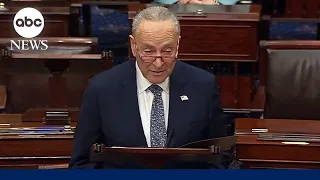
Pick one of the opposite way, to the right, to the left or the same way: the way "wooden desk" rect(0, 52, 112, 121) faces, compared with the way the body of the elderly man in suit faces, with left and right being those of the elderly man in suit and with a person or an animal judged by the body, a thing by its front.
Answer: the same way

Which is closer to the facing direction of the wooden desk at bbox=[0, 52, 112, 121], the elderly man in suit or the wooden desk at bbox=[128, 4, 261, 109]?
the elderly man in suit

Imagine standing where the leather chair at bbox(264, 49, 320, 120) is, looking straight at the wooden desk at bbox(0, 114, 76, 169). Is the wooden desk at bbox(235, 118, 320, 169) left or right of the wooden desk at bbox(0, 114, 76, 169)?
left

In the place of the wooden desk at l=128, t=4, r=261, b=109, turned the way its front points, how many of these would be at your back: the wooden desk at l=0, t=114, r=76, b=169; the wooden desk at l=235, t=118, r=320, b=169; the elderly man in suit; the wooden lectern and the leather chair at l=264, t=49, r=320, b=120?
0

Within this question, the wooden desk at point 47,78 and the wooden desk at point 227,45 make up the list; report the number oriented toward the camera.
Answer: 2

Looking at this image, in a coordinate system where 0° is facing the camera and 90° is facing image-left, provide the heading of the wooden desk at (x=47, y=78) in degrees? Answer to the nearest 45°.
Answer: approximately 0°

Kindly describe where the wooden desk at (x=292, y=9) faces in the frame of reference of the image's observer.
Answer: facing the viewer

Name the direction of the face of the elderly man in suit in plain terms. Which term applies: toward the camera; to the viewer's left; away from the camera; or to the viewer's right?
toward the camera

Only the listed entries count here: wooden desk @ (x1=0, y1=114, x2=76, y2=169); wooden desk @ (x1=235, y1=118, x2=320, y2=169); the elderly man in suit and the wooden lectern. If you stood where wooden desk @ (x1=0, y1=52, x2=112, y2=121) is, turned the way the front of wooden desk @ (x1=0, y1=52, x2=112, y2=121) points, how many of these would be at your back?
0

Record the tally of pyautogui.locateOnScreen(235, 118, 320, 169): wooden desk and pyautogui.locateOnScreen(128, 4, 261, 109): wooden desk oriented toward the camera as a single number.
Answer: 2

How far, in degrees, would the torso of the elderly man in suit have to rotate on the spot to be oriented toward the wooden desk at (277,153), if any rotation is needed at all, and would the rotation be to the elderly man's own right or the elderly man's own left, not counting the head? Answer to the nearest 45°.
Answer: approximately 90° to the elderly man's own left

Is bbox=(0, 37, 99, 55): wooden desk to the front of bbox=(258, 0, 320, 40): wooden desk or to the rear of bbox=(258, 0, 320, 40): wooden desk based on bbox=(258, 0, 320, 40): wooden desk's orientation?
to the front
